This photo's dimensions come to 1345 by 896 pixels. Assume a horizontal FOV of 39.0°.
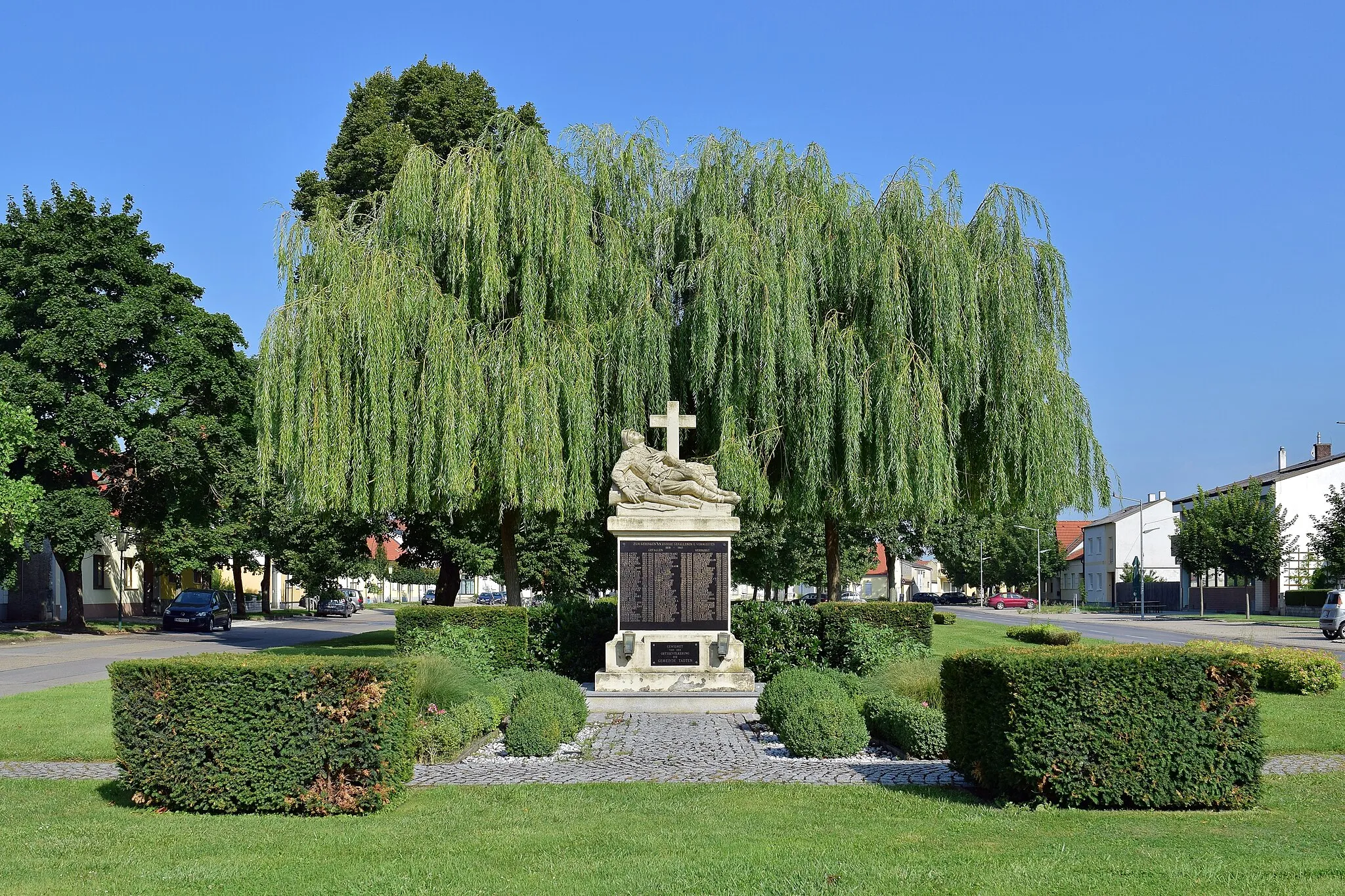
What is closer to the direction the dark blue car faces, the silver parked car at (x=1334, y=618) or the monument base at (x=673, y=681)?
the monument base

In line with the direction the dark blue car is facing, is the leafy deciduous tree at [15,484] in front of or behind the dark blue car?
in front

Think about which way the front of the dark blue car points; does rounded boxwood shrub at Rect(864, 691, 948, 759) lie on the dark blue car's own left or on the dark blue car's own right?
on the dark blue car's own left

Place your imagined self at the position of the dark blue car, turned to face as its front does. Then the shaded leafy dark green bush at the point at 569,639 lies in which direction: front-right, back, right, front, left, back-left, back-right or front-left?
front-left

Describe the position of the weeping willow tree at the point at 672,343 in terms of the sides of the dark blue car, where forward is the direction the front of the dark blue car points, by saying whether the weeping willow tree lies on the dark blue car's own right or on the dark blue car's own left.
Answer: on the dark blue car's own left

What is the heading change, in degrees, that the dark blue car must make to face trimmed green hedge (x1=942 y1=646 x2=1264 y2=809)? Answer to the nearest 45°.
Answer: approximately 45° to its left

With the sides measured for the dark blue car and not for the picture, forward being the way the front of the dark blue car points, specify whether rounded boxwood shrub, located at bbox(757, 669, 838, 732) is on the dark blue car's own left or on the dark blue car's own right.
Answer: on the dark blue car's own left
